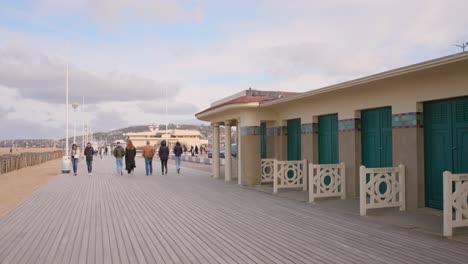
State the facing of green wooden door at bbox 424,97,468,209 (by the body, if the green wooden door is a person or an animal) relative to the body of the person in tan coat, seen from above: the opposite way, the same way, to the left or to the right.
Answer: to the left

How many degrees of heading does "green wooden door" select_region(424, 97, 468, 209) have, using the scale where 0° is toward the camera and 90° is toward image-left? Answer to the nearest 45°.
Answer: approximately 45°

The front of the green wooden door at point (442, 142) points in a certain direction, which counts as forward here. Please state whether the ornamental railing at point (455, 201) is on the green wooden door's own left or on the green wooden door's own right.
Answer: on the green wooden door's own left

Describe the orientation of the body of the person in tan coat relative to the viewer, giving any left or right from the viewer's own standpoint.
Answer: facing away from the viewer

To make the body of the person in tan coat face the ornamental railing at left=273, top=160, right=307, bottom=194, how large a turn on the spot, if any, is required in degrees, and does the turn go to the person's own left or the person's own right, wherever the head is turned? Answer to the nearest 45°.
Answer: approximately 135° to the person's own right

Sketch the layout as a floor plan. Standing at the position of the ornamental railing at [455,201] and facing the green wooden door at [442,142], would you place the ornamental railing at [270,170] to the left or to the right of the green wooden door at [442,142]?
left

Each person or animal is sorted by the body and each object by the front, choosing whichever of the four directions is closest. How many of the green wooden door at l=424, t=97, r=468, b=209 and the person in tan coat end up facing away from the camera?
1

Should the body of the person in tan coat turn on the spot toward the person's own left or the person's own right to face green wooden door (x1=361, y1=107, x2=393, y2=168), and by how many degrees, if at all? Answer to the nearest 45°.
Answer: approximately 135° to the person's own right

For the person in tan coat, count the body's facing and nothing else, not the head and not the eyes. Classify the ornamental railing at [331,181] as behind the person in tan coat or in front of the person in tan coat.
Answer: behind

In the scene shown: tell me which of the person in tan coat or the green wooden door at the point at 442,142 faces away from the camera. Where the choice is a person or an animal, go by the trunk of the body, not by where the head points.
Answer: the person in tan coat
